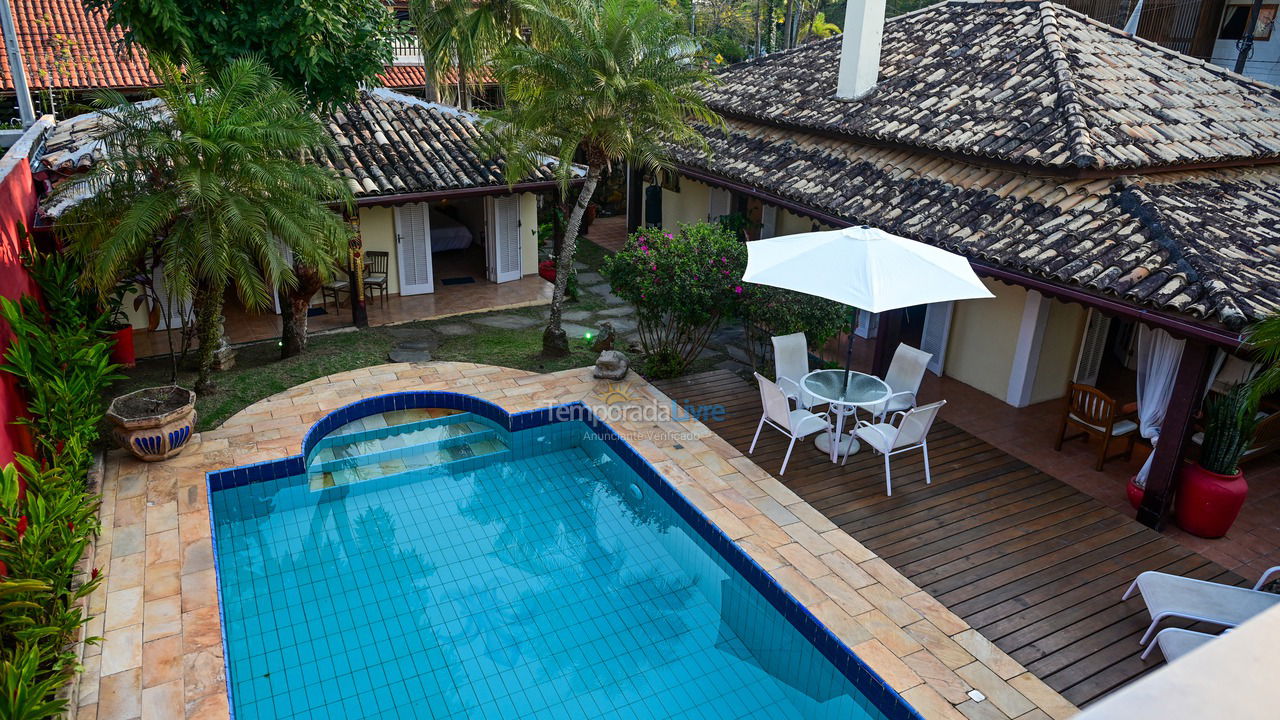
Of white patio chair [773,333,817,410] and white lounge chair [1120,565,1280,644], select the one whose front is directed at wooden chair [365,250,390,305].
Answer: the white lounge chair

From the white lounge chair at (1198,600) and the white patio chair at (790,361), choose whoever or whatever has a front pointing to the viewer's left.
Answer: the white lounge chair

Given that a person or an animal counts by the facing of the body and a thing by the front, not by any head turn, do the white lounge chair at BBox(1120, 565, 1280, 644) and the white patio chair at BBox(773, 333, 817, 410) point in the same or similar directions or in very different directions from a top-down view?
very different directions

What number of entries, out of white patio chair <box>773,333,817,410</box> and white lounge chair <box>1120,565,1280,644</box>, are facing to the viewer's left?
1

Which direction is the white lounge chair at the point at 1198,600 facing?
to the viewer's left

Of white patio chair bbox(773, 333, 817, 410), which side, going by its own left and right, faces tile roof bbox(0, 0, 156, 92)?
back

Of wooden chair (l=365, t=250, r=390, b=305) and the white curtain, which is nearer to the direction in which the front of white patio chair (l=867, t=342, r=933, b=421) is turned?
the wooden chair

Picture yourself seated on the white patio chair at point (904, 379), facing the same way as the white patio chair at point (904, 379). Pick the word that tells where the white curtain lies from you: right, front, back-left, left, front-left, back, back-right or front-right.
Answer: back-left

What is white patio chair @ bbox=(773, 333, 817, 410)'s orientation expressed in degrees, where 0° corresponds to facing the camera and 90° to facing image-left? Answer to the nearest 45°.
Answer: approximately 315°

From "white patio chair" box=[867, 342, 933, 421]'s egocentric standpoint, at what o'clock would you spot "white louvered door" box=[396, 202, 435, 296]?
The white louvered door is roughly at 2 o'clock from the white patio chair.

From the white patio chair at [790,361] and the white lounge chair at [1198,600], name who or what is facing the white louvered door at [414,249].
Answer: the white lounge chair

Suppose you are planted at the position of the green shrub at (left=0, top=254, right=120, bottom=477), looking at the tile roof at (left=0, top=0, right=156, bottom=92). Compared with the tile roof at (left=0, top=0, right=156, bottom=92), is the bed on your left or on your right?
right
